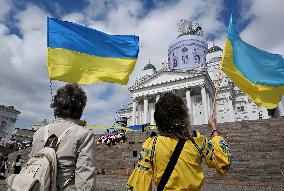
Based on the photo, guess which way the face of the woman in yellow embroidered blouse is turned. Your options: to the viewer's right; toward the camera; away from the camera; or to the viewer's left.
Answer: away from the camera

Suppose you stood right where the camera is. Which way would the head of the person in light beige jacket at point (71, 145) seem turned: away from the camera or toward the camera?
away from the camera

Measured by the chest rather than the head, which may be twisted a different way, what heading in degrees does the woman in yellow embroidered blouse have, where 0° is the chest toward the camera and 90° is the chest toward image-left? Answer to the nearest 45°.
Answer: approximately 180°

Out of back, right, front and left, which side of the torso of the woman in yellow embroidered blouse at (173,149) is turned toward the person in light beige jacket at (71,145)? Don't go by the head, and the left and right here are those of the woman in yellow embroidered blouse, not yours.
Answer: left
